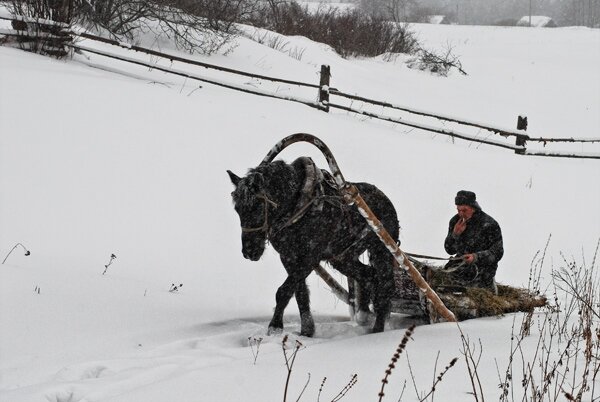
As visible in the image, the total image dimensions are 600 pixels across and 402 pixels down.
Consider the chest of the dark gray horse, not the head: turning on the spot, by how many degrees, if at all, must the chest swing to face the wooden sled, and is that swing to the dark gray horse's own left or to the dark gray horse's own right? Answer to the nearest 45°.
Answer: approximately 180°

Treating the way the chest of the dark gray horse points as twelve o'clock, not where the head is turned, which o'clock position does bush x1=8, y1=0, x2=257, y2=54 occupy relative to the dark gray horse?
The bush is roughly at 4 o'clock from the dark gray horse.

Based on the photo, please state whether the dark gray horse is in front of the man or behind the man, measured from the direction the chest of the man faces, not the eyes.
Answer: in front

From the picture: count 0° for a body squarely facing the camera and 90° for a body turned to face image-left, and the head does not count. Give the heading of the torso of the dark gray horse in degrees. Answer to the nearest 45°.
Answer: approximately 45°

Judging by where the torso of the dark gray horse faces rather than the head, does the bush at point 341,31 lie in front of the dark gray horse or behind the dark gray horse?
behind

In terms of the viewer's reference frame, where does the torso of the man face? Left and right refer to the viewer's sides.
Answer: facing the viewer and to the left of the viewer

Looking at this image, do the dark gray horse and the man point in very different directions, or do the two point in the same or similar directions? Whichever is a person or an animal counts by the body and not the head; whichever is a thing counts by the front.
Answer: same or similar directions

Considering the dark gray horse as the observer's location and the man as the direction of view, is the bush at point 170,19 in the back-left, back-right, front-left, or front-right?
front-left

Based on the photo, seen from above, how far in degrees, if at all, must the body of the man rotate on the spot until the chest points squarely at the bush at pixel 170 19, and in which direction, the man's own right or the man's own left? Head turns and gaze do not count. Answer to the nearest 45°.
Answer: approximately 90° to the man's own right

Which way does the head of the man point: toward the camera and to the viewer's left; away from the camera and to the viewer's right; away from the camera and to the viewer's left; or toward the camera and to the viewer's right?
toward the camera and to the viewer's left

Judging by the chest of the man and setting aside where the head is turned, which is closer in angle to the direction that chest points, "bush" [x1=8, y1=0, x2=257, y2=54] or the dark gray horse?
the dark gray horse
